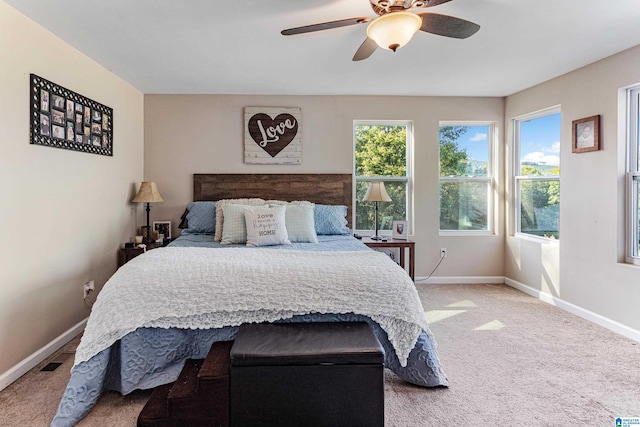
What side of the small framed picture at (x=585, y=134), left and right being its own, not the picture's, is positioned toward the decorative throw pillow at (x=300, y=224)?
front

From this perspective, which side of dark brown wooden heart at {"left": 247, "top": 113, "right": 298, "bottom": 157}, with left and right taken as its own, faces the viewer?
front

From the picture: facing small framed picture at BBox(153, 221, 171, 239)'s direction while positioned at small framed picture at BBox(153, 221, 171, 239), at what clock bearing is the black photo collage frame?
The black photo collage frame is roughly at 1 o'clock from the small framed picture.

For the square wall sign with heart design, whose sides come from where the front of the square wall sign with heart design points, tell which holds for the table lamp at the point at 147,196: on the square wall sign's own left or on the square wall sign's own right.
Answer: on the square wall sign's own right

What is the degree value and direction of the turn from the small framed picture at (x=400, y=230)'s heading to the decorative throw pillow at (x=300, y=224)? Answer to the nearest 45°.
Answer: approximately 45° to its right

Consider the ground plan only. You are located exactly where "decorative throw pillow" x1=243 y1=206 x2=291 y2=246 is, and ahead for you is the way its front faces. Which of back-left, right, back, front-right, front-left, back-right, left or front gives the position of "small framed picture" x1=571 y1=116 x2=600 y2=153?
left

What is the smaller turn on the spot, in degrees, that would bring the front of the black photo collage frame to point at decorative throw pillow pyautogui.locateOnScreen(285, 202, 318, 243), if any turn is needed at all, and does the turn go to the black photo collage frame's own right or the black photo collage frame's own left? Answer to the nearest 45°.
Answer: approximately 45° to the black photo collage frame's own left

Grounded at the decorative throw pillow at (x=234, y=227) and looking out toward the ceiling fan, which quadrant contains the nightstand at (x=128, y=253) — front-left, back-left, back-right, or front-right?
back-right

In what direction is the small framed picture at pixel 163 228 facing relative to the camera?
toward the camera

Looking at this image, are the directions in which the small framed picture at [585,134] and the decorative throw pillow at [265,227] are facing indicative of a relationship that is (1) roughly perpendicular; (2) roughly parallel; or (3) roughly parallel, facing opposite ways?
roughly perpendicular

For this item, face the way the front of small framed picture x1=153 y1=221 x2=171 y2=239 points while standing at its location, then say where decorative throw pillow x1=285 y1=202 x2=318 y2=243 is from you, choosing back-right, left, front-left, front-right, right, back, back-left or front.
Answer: front-left

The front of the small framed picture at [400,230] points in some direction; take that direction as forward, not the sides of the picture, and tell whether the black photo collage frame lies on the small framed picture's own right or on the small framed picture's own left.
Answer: on the small framed picture's own right
